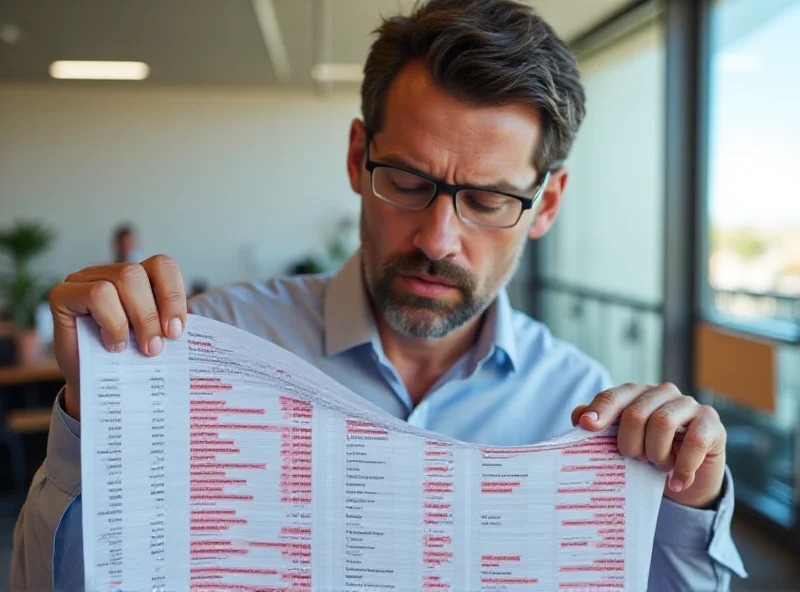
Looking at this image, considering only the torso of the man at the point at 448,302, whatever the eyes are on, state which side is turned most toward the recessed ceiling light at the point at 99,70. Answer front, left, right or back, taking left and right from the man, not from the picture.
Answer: back

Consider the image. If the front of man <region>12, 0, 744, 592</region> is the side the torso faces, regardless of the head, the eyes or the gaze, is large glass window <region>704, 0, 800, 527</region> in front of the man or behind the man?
behind

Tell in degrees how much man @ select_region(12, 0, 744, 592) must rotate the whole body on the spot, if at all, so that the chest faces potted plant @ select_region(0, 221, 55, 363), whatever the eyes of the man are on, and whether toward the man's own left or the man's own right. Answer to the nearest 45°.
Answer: approximately 135° to the man's own right

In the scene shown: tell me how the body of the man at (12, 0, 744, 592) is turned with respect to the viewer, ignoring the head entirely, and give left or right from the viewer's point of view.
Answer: facing the viewer

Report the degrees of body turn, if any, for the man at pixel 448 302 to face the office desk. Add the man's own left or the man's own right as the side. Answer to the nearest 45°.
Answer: approximately 135° to the man's own right

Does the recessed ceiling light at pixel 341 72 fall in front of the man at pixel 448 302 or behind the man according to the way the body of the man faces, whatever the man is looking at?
behind

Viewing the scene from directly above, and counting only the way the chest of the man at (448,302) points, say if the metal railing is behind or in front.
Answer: behind

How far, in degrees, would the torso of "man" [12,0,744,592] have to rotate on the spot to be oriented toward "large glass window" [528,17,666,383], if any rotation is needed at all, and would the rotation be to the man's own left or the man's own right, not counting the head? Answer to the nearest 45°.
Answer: approximately 180°

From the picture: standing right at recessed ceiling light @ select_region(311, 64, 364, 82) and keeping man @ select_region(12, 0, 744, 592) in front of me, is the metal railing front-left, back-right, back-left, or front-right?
front-left
